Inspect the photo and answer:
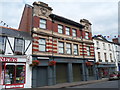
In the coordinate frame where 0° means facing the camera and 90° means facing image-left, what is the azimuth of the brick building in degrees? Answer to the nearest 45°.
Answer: approximately 315°

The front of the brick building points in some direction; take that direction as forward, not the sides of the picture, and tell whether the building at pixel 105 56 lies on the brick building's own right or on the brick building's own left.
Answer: on the brick building's own left
